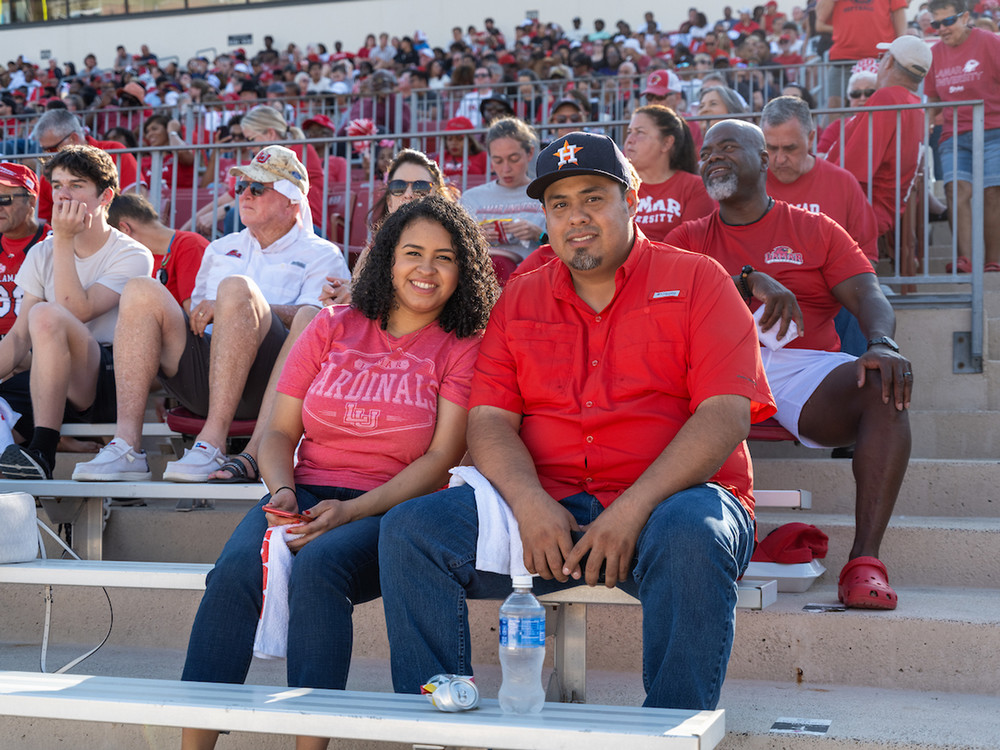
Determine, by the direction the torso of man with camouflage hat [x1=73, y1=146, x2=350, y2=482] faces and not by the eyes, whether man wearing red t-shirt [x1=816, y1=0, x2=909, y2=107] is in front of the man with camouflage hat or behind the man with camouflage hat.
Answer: behind

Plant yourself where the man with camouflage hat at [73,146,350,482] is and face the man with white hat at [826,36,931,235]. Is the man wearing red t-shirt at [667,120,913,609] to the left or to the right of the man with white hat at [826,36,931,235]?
right

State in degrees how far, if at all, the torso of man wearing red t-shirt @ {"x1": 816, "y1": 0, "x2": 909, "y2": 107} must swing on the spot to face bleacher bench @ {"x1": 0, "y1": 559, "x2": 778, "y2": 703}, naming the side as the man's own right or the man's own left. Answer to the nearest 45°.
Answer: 0° — they already face it

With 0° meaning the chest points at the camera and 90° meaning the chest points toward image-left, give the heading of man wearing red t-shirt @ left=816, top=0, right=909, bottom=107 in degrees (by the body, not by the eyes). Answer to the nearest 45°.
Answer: approximately 0°

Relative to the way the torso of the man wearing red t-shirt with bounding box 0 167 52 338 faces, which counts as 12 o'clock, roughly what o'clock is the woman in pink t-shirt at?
The woman in pink t-shirt is roughly at 10 o'clock from the man wearing red t-shirt.

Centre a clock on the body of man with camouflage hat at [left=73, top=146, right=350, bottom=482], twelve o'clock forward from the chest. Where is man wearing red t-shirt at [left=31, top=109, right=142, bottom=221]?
The man wearing red t-shirt is roughly at 4 o'clock from the man with camouflage hat.

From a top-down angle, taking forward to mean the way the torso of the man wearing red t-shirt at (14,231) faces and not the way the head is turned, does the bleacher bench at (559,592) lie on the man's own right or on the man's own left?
on the man's own left

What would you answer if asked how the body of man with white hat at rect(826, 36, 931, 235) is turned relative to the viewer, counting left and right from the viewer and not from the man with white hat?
facing away from the viewer and to the left of the viewer

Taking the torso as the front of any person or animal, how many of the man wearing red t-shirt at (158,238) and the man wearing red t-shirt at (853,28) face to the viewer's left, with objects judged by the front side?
1
